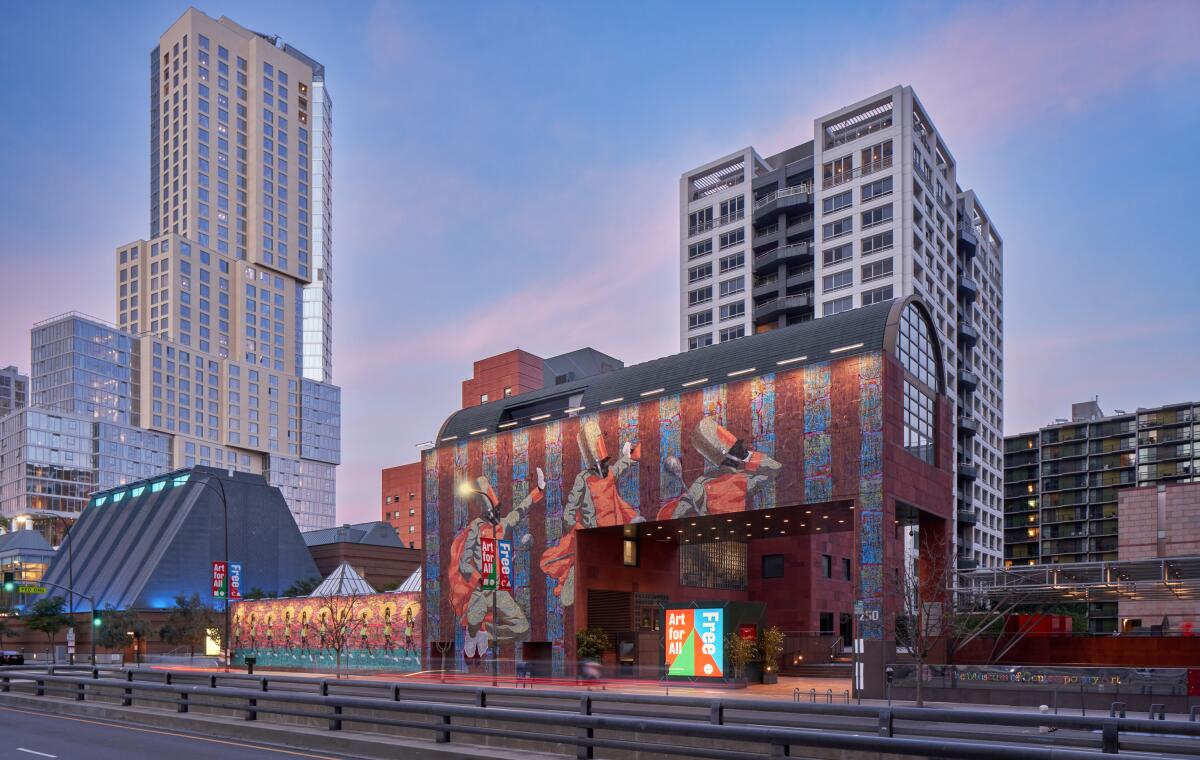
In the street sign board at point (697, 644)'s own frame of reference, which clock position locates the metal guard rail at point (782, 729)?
The metal guard rail is roughly at 12 o'clock from the street sign board.

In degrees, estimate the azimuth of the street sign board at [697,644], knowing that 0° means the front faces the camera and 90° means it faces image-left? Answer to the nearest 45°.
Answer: approximately 0°
